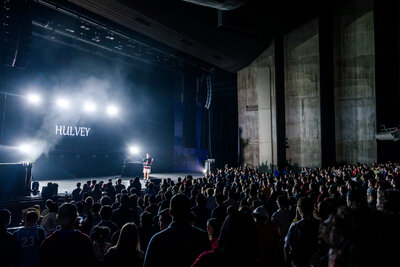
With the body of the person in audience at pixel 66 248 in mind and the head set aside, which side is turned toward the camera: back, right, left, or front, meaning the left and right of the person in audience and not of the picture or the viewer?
back

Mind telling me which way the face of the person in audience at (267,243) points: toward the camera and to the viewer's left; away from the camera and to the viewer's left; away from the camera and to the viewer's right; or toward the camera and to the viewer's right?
away from the camera and to the viewer's left

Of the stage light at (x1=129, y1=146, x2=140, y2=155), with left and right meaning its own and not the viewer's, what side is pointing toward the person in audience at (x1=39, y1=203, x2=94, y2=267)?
front

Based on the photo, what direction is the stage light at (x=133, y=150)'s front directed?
toward the camera

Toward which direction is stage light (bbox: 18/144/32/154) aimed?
toward the camera

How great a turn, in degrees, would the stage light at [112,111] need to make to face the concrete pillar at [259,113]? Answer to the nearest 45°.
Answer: approximately 90° to its left

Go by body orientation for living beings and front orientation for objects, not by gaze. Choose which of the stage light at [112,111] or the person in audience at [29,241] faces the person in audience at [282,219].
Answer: the stage light

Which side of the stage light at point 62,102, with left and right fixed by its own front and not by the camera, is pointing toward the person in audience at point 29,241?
front

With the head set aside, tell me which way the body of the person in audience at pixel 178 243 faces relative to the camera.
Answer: away from the camera

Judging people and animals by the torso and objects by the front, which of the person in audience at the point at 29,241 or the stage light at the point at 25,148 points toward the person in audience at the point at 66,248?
the stage light

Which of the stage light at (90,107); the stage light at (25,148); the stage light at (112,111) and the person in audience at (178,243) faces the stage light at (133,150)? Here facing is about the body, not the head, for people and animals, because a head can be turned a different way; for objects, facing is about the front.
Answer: the person in audience

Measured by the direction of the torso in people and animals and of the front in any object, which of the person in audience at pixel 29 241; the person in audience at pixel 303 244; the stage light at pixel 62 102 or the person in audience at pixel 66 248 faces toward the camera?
the stage light

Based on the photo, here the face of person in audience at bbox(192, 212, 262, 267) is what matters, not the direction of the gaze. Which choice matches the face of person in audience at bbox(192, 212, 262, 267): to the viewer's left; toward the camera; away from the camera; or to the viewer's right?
away from the camera

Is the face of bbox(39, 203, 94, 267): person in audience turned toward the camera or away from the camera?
away from the camera

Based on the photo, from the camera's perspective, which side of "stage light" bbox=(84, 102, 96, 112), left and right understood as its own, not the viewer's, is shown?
front

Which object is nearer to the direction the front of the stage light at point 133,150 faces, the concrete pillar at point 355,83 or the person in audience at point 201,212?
the person in audience

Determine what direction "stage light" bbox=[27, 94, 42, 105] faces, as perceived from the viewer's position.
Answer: facing the viewer
